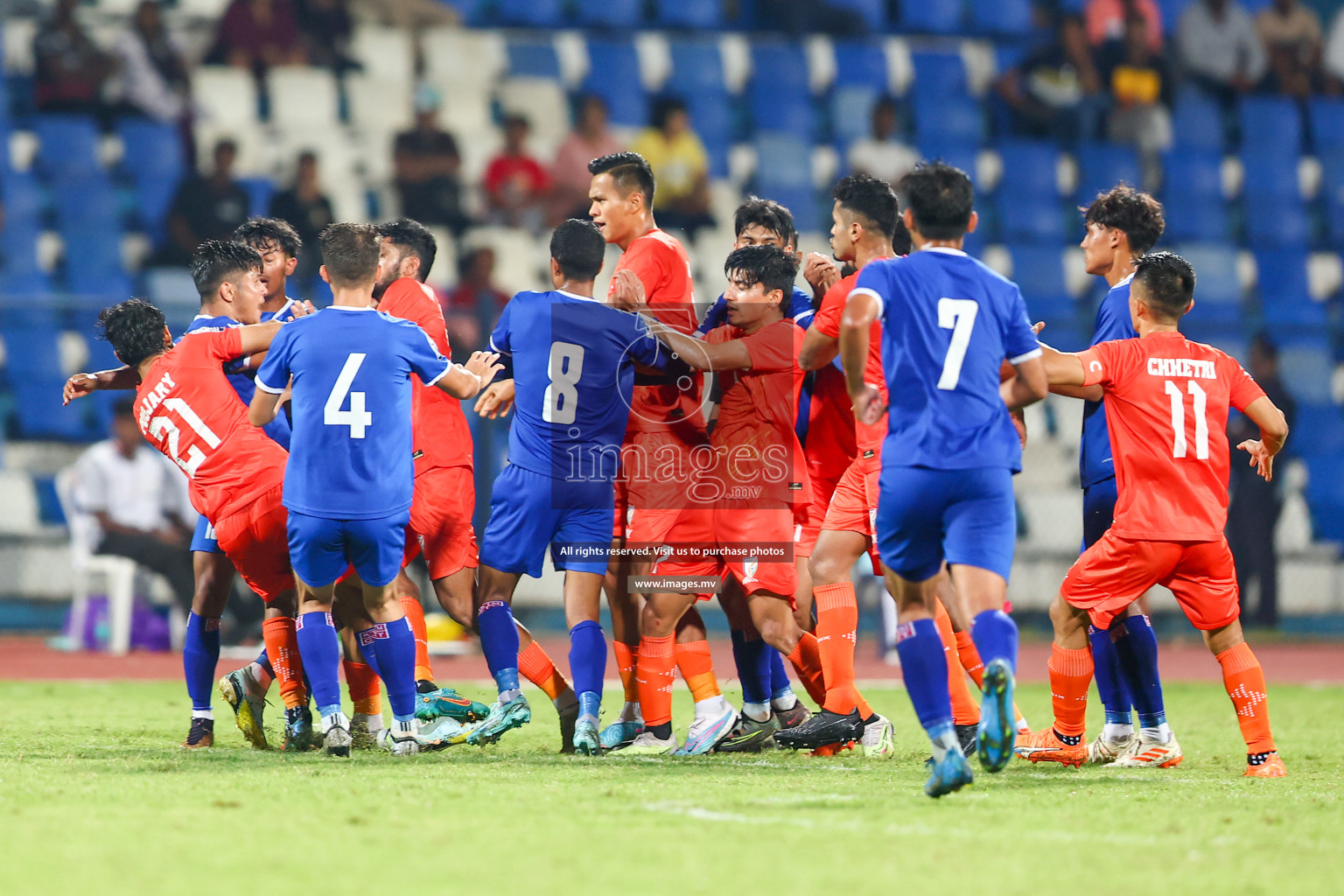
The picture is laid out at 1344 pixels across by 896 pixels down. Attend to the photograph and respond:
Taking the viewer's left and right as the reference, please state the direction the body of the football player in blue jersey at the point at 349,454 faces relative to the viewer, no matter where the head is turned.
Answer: facing away from the viewer

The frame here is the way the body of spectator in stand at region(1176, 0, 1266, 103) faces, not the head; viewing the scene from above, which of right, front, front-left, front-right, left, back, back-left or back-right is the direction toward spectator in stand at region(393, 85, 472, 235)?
front-right

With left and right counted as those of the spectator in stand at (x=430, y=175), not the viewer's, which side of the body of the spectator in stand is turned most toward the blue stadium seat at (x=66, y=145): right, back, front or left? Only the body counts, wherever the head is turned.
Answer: right

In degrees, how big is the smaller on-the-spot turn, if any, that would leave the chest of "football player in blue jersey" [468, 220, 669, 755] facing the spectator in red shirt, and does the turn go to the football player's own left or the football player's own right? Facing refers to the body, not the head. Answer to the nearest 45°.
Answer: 0° — they already face them

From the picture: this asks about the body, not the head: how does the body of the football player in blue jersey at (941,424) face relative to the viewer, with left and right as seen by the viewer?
facing away from the viewer

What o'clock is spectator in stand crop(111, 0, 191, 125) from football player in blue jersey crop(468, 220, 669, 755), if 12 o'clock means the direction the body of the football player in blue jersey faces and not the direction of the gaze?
The spectator in stand is roughly at 11 o'clock from the football player in blue jersey.

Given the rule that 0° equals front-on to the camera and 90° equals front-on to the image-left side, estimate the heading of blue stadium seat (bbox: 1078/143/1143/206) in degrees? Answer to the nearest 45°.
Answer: approximately 0°

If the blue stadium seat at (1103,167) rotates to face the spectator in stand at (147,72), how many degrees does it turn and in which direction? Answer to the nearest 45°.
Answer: approximately 45° to its right

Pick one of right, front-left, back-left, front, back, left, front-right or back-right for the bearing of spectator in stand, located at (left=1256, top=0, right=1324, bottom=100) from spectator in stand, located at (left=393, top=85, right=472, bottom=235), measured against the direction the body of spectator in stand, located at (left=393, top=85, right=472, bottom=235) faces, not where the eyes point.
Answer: left

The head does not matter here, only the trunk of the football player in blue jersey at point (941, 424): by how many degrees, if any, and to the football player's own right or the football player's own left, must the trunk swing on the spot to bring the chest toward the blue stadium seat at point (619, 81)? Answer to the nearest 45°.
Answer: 0° — they already face it

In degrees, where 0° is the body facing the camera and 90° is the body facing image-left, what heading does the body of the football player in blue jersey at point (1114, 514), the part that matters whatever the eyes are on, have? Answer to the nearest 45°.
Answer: approximately 90°

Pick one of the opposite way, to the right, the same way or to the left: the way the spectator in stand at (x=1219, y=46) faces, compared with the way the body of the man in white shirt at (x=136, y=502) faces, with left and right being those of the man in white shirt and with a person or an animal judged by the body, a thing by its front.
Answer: to the right

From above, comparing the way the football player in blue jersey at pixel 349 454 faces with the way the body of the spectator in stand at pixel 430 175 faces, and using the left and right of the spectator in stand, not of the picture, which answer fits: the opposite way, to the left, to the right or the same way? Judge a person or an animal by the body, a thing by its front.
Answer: the opposite way

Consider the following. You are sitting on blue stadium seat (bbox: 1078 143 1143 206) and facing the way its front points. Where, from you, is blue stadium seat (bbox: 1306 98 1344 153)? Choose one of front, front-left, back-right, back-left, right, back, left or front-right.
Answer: back-left

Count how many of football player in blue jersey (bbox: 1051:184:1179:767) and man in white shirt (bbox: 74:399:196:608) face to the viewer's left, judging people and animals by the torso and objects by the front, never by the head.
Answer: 1

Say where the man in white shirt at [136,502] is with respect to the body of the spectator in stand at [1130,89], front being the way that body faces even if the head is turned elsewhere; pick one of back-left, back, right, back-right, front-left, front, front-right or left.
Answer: front-right

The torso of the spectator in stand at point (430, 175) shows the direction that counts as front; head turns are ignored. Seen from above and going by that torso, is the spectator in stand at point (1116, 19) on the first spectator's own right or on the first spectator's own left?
on the first spectator's own left
